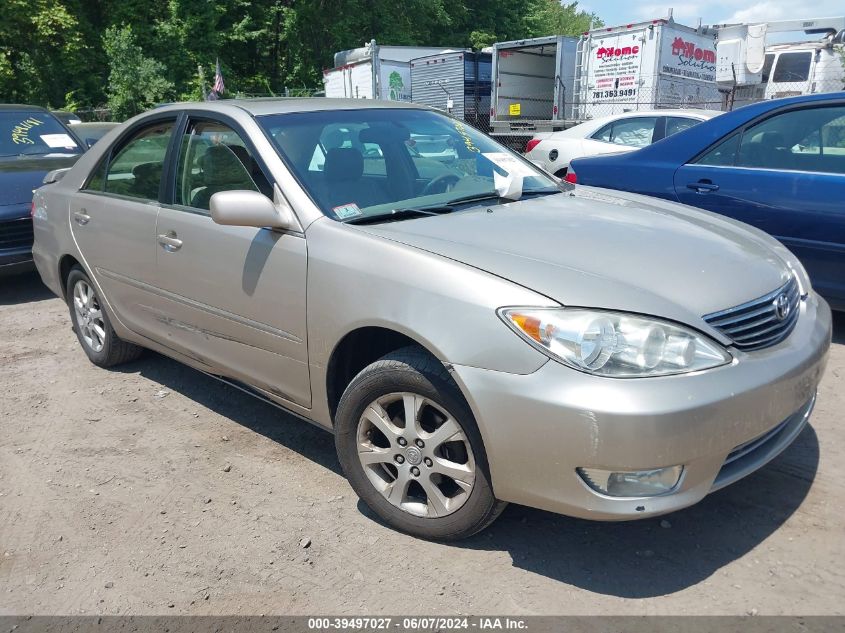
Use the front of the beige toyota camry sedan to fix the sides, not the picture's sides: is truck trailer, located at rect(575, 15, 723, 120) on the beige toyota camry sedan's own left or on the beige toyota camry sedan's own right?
on the beige toyota camry sedan's own left

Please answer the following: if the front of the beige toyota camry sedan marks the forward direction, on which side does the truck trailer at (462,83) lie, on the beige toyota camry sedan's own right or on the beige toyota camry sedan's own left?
on the beige toyota camry sedan's own left

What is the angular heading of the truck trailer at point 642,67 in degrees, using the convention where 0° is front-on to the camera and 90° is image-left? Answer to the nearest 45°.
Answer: approximately 225°

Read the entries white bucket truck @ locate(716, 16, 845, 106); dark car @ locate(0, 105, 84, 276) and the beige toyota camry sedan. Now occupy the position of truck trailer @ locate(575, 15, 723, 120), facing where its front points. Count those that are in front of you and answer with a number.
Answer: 1

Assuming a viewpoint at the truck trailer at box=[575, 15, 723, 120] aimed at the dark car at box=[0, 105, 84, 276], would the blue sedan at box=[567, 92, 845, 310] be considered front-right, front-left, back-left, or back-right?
front-left

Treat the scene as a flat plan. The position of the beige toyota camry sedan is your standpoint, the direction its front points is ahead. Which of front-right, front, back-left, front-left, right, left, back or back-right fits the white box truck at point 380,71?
back-left

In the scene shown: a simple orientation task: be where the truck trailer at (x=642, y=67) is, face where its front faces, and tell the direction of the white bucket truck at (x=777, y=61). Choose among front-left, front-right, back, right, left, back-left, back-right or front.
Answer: right

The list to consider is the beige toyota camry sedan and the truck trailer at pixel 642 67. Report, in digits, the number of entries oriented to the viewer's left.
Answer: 0

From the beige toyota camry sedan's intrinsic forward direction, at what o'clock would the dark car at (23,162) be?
The dark car is roughly at 6 o'clock from the beige toyota camry sedan.

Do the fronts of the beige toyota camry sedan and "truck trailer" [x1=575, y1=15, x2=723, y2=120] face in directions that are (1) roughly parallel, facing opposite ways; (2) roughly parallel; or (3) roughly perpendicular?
roughly perpendicular

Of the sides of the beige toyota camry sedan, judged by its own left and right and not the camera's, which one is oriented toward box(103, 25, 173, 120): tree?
back

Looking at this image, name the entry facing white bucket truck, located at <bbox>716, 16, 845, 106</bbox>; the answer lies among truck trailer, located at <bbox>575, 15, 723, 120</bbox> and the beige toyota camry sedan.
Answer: the truck trailer

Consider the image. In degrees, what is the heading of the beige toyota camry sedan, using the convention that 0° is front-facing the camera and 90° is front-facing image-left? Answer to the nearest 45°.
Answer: approximately 315°

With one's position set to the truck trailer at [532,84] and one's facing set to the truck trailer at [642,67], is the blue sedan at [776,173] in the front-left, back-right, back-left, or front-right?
front-right

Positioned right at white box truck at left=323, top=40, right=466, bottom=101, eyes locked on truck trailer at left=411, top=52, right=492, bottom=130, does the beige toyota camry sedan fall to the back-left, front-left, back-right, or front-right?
front-right
